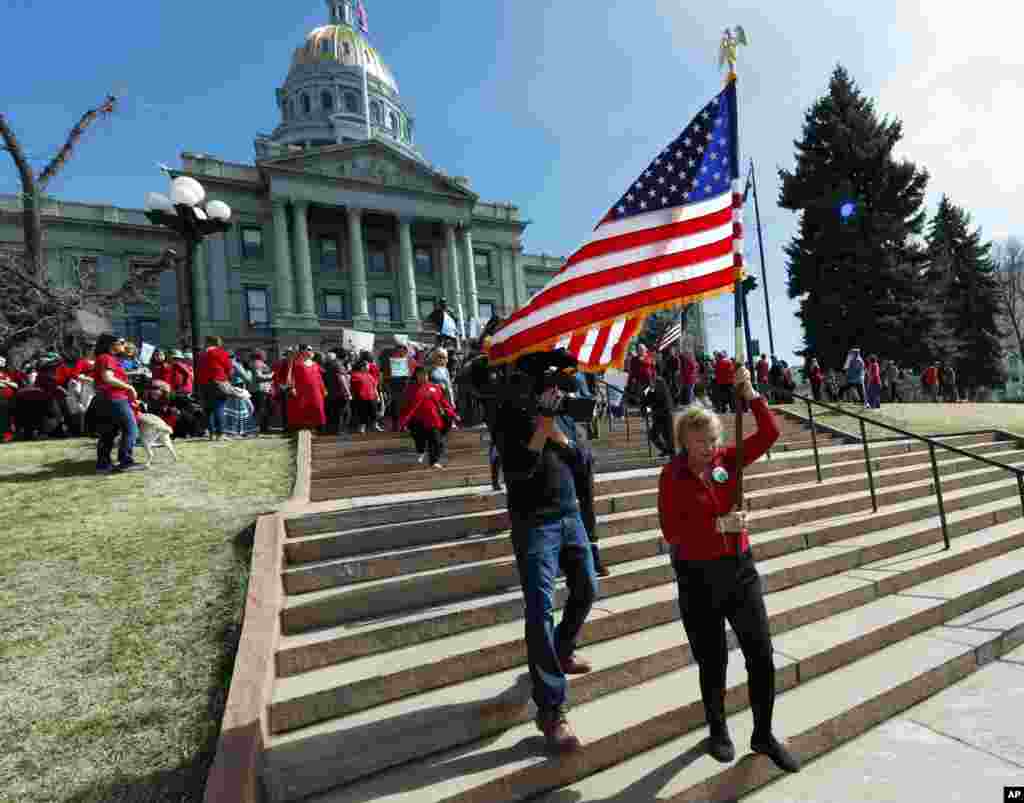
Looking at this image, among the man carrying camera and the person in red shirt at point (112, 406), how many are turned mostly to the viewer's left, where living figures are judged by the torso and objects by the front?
0

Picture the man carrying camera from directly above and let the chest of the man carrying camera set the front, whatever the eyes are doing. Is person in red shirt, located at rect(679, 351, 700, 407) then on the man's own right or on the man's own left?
on the man's own left

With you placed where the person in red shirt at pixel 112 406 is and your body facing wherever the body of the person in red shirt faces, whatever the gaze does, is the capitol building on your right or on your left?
on your left

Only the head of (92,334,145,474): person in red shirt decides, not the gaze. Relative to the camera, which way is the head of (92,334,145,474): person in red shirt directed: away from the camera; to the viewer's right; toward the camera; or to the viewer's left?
to the viewer's right

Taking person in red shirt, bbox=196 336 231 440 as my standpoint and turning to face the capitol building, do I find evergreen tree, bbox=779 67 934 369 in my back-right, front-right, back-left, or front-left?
front-right

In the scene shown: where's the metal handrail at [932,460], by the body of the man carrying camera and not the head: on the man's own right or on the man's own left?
on the man's own left

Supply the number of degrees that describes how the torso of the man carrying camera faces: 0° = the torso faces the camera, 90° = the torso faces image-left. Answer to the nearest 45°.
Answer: approximately 315°

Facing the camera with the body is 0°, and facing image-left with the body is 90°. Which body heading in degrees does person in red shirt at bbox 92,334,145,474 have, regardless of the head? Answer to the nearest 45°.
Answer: approximately 270°

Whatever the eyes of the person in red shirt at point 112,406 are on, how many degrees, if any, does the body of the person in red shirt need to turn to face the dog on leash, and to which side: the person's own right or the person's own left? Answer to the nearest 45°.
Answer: approximately 45° to the person's own left
